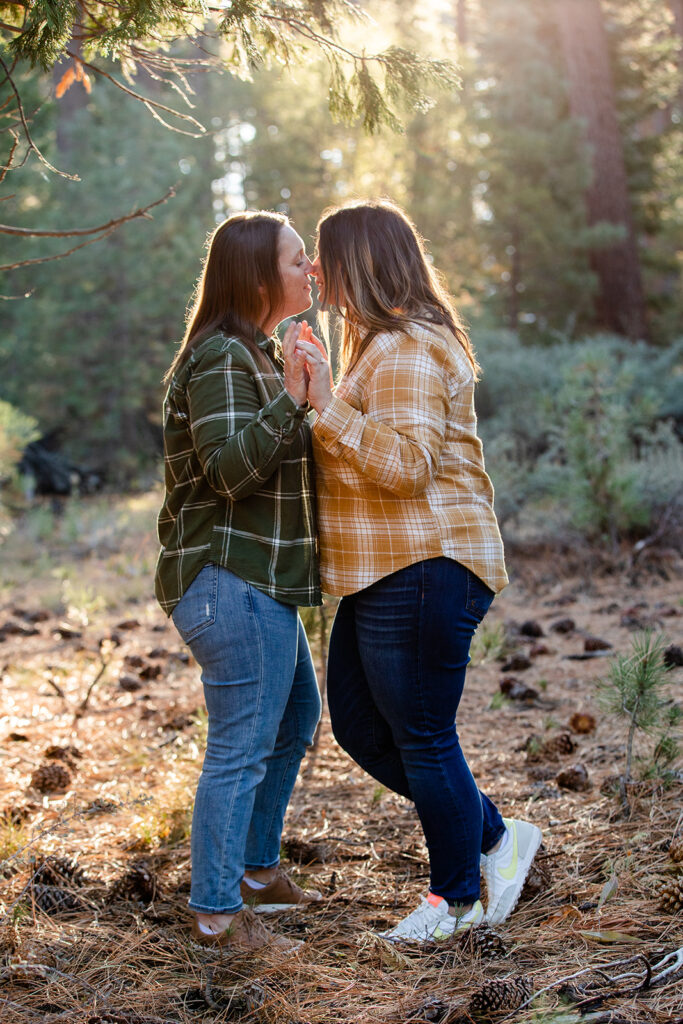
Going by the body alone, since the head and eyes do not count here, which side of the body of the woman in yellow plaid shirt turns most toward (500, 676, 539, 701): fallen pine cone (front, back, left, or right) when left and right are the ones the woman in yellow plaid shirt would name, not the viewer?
right

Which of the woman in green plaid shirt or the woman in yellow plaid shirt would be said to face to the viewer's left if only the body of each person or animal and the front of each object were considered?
the woman in yellow plaid shirt

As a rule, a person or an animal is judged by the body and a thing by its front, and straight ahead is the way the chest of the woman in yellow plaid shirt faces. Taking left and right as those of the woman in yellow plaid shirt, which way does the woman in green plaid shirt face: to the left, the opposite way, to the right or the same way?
the opposite way

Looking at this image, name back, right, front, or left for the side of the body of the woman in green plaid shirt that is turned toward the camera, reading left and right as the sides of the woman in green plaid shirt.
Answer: right

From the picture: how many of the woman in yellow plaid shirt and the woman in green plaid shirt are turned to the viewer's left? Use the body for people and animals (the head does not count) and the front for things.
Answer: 1

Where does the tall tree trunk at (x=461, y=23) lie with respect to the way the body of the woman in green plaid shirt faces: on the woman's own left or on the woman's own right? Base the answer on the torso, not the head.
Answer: on the woman's own left

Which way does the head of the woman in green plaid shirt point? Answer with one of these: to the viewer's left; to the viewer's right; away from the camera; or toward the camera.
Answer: to the viewer's right

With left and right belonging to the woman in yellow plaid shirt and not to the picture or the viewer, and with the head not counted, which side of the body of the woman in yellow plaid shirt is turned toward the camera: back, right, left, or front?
left

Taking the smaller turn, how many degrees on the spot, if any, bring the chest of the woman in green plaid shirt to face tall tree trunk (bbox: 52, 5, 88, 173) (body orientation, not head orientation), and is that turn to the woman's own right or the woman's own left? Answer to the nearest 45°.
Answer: approximately 90° to the woman's own left
